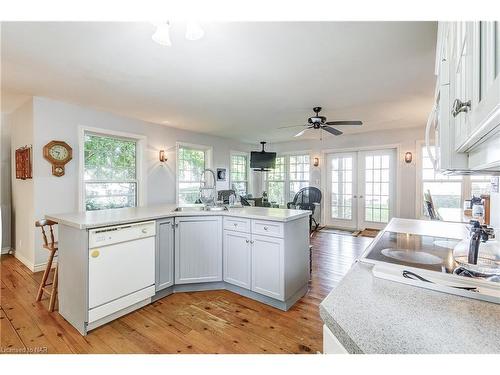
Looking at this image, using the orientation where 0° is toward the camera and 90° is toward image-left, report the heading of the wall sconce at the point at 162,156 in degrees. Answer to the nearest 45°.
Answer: approximately 315°

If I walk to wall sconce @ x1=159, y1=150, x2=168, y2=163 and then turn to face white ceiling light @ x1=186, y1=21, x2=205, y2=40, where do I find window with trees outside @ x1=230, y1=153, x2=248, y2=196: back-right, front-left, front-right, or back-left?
back-left

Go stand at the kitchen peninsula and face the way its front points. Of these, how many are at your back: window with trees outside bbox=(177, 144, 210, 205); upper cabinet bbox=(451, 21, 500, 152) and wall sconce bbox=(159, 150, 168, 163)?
2

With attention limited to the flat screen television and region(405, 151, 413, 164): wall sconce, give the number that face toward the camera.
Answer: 2

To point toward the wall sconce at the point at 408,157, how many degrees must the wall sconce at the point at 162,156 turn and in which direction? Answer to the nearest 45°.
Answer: approximately 45° to its left

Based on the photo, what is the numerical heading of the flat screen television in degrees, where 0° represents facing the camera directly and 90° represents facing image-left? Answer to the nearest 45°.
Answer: approximately 0°

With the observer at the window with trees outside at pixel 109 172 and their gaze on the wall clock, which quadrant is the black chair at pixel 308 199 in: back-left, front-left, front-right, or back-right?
back-left

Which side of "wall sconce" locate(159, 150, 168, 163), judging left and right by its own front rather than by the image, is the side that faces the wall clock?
right

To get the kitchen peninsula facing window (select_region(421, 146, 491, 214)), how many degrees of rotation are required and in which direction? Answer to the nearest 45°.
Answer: approximately 90° to its left

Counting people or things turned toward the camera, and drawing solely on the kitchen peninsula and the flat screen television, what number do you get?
2

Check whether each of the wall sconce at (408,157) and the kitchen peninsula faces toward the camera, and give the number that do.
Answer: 2

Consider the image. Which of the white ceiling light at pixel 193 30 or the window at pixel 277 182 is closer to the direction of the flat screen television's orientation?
the white ceiling light

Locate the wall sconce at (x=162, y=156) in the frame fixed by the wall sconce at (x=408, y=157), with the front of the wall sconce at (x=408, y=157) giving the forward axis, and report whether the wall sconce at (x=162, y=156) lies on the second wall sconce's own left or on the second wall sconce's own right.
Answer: on the second wall sconce's own right
